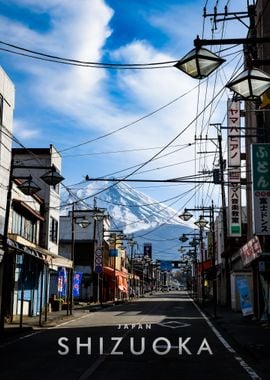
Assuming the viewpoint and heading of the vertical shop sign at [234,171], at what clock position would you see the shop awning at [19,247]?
The shop awning is roughly at 1 o'clock from the vertical shop sign.

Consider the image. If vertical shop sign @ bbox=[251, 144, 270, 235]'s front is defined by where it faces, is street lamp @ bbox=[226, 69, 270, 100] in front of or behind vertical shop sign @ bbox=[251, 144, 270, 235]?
in front

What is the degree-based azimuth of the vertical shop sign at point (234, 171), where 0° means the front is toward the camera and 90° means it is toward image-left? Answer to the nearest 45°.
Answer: approximately 0°

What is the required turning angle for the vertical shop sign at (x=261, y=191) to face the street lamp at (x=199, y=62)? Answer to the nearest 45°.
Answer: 0° — it already faces it

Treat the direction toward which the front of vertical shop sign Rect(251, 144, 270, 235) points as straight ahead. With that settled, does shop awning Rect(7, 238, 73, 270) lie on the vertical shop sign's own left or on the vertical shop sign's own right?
on the vertical shop sign's own right

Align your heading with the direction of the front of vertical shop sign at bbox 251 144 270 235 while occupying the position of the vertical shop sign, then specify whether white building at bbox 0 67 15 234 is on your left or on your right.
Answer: on your right

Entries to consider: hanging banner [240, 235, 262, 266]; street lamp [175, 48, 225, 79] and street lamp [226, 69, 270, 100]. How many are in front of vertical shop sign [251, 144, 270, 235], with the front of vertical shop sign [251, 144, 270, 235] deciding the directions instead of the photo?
2

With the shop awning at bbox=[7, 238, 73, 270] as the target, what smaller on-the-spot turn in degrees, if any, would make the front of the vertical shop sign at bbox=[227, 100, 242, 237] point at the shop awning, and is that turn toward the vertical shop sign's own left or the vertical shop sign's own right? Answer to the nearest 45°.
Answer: approximately 45° to the vertical shop sign's own right

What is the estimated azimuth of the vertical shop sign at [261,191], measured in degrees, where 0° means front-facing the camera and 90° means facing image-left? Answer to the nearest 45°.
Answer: approximately 0°

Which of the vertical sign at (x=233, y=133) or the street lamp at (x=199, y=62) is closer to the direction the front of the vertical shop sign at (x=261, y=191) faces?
the street lamp

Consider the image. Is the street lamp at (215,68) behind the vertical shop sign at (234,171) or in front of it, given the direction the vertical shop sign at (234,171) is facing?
in front

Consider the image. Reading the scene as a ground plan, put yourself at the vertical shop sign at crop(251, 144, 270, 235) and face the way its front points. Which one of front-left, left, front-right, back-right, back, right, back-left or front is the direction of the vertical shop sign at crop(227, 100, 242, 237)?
back
